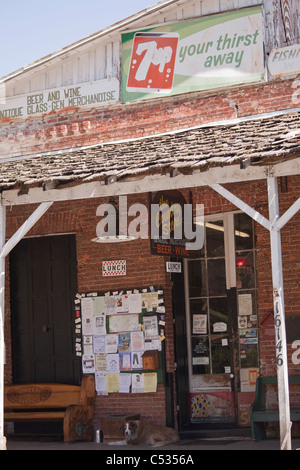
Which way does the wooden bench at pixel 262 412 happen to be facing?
toward the camera

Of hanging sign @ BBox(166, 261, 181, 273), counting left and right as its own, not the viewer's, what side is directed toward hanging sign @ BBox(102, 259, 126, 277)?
right

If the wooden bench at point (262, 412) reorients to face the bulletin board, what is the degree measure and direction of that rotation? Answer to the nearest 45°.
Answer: approximately 135° to its right

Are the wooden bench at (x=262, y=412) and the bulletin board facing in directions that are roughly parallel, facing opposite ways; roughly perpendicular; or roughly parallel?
roughly parallel

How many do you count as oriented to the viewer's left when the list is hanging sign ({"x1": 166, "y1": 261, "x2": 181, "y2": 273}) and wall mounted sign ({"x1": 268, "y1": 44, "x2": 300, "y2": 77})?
0

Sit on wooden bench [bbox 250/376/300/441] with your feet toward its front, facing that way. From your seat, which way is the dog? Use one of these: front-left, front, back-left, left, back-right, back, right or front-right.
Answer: right

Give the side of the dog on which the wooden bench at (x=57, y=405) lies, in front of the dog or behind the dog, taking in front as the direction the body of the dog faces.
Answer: in front

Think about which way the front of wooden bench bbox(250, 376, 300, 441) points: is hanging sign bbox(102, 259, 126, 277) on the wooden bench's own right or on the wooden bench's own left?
on the wooden bench's own right

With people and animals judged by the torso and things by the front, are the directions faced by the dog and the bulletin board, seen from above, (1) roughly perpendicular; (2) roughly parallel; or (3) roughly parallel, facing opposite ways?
roughly perpendicular

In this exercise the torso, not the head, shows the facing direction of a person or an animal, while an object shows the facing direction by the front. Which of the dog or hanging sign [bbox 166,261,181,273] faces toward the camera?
the hanging sign
